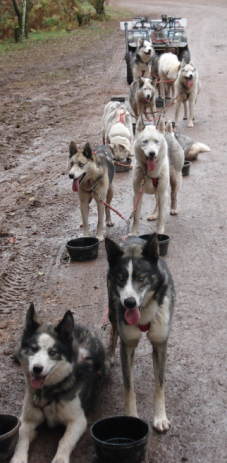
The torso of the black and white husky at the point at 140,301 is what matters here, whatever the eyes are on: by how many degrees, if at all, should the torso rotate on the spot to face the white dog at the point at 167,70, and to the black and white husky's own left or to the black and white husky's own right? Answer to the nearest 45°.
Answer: approximately 180°

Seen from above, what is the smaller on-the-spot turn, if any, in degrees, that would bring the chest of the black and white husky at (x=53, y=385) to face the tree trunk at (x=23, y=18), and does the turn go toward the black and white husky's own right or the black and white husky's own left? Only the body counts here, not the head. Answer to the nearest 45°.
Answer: approximately 135° to the black and white husky's own right

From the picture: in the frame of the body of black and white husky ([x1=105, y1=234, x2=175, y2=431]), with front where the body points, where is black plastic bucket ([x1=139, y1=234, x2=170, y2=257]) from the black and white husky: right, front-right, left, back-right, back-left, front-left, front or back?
back

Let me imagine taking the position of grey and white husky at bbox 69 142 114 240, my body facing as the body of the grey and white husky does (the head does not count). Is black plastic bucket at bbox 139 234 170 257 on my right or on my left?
on my left

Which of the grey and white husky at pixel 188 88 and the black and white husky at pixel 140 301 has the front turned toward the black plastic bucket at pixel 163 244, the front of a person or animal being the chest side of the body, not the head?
the grey and white husky

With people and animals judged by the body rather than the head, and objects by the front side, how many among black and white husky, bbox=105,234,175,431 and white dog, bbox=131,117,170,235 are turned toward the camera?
2

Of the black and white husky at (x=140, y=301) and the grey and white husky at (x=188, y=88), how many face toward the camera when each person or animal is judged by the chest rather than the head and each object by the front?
2
